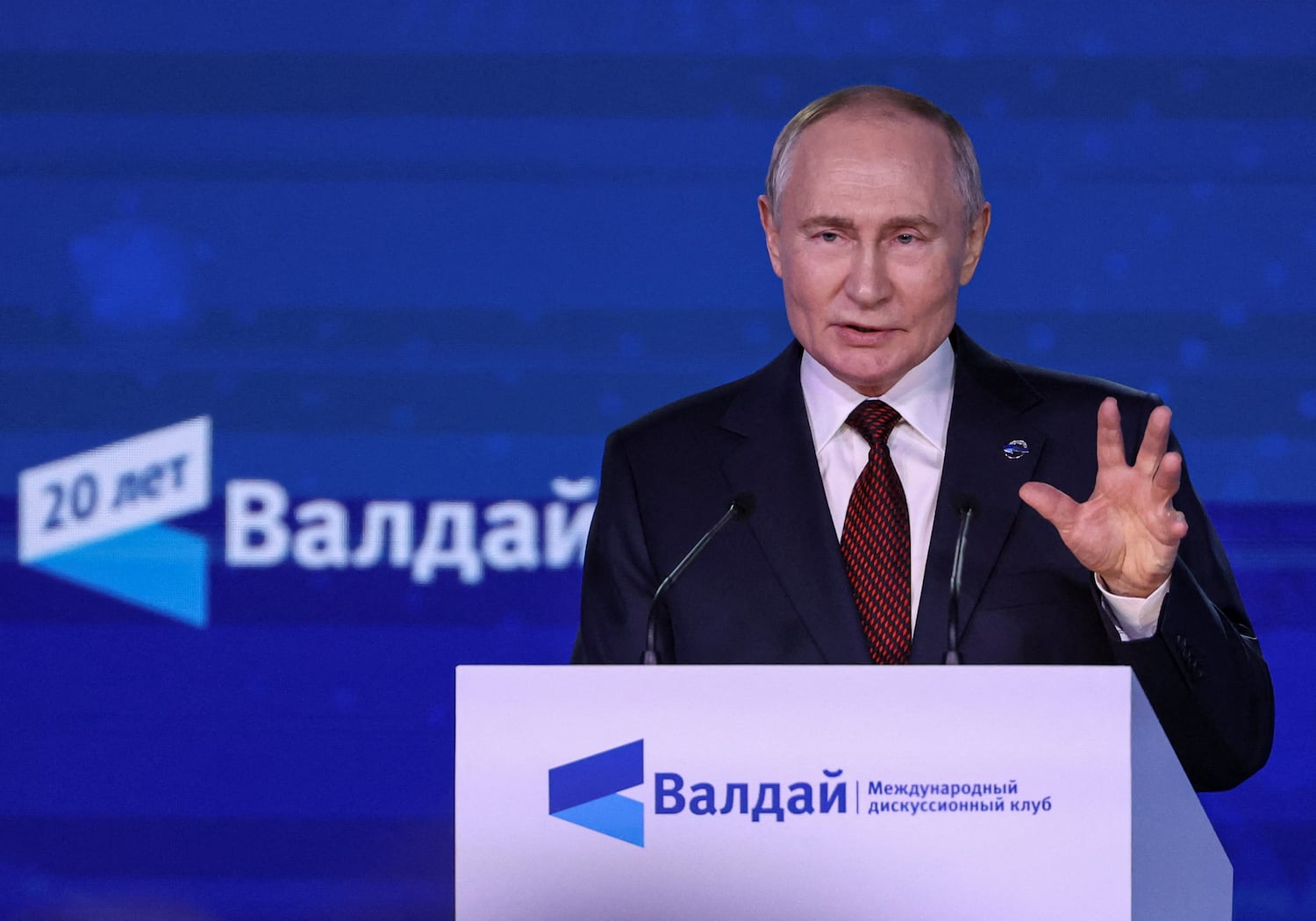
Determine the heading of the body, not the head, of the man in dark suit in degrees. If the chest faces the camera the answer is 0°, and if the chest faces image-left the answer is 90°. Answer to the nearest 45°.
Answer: approximately 0°
